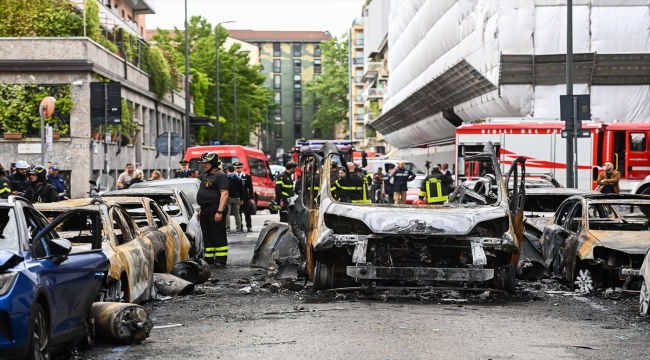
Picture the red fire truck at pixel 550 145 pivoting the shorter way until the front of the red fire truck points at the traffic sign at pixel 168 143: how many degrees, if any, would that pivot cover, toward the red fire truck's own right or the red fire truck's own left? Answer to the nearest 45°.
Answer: approximately 180°

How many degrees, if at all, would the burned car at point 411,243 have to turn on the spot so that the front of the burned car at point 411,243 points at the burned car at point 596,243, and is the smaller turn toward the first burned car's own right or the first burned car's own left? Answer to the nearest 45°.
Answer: approximately 135° to the first burned car's own left

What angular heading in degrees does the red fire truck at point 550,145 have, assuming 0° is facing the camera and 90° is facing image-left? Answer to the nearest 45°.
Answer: approximately 270°

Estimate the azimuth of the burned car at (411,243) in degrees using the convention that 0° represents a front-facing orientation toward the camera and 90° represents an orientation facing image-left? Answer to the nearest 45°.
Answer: approximately 0°

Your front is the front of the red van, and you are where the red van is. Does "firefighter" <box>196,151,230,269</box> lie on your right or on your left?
on your right

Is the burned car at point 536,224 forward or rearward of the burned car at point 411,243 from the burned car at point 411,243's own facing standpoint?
rearward

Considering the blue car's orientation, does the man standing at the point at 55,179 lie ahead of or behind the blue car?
behind

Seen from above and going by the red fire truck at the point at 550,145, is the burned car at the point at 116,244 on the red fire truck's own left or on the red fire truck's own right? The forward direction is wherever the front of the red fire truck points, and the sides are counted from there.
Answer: on the red fire truck's own right

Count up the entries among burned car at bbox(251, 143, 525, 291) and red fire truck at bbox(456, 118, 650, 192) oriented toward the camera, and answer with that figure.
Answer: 1
